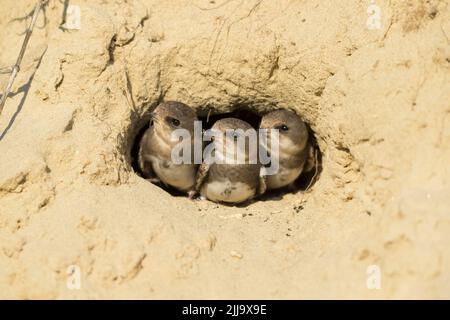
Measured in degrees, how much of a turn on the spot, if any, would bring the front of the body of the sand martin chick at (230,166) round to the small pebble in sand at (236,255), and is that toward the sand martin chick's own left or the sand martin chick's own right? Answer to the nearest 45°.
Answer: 0° — it already faces it

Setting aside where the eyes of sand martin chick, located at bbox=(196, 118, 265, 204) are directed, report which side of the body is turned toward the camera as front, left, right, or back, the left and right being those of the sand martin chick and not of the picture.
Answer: front
